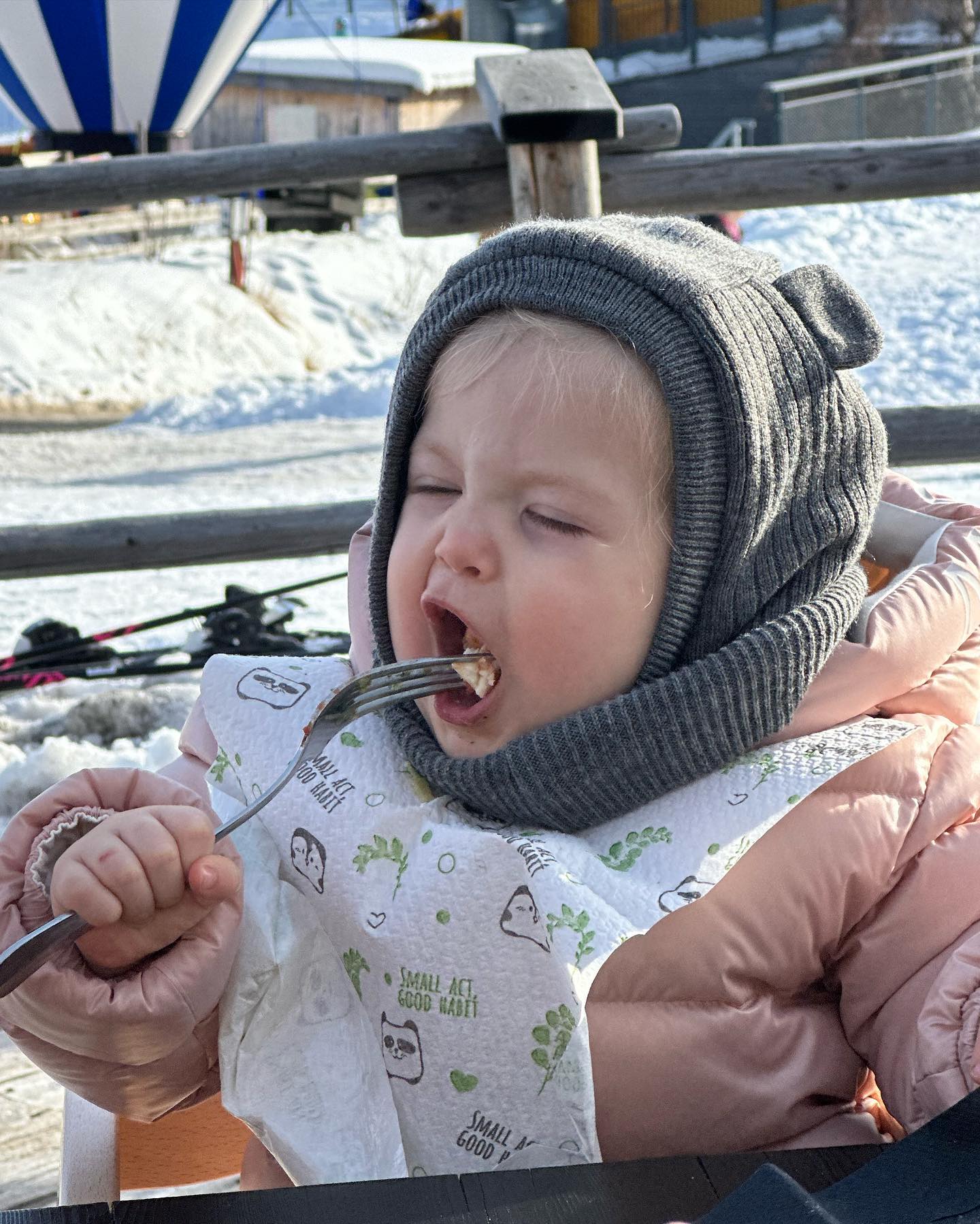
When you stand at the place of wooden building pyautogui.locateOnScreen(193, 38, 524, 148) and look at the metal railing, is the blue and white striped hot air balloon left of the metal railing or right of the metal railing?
right

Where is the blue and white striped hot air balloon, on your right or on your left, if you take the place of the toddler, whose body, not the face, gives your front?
on your right

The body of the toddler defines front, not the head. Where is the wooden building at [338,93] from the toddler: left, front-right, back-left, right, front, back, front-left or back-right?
back-right

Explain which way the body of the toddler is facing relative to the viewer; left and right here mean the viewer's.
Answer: facing the viewer and to the left of the viewer

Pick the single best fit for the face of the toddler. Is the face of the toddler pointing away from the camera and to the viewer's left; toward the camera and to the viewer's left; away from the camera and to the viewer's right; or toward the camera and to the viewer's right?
toward the camera and to the viewer's left

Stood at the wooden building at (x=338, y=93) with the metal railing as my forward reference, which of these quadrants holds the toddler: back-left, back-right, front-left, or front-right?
front-right
